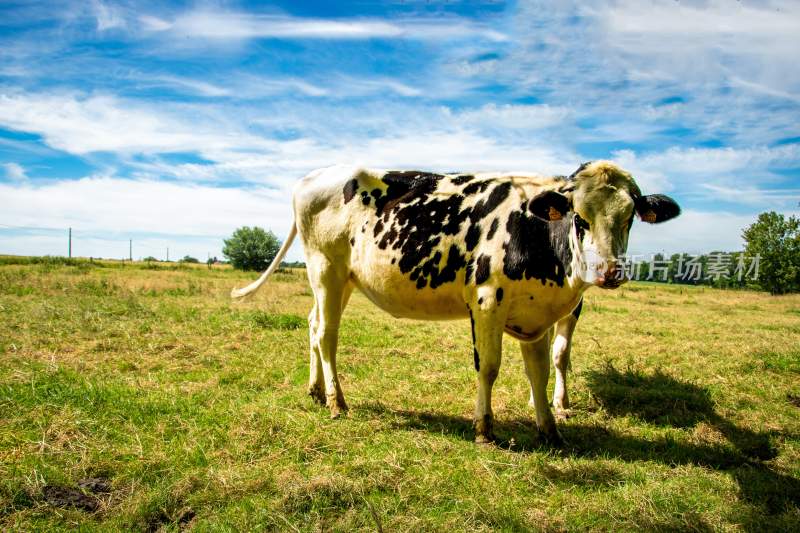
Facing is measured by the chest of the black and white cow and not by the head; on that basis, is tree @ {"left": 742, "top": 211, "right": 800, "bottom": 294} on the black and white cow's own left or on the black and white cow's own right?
on the black and white cow's own left

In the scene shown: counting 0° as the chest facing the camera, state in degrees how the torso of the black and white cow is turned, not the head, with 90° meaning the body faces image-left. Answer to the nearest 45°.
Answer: approximately 315°
